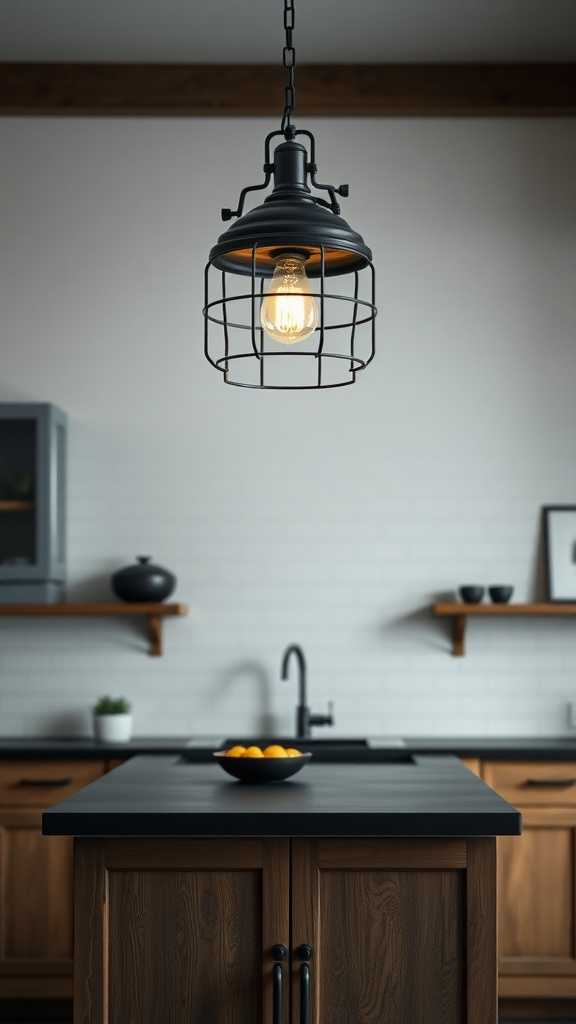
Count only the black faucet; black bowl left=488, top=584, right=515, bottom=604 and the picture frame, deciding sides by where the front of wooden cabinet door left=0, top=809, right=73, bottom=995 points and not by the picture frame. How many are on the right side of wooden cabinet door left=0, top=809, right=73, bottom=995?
0

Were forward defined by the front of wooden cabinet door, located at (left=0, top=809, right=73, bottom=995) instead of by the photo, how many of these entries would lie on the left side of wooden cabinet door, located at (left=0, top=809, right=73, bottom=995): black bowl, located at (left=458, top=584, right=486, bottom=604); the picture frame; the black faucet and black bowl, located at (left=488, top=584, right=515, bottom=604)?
4

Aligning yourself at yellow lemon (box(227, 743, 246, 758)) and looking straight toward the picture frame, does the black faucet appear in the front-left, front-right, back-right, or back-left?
front-left

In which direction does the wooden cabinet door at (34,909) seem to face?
toward the camera

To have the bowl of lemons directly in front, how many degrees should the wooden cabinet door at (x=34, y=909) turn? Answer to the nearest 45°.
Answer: approximately 45° to its left

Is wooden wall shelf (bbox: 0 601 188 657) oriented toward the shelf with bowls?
no

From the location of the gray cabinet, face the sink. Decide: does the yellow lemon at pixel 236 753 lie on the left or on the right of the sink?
right

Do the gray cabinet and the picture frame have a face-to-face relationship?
no

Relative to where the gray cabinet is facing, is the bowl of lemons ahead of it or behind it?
ahead

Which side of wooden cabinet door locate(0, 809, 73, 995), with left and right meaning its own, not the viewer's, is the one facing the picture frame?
left

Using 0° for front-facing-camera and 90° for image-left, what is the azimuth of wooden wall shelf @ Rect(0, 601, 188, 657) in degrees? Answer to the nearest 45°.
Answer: approximately 0°

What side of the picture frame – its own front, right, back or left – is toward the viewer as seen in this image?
front

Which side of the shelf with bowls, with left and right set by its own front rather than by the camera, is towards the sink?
right

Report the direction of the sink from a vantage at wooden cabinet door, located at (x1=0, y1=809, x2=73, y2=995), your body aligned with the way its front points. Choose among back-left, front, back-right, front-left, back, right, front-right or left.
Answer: left

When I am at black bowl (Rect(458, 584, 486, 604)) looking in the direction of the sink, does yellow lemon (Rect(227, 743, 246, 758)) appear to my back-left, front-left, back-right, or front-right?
front-left

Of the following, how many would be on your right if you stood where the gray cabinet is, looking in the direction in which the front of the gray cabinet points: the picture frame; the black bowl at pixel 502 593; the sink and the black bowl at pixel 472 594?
0
